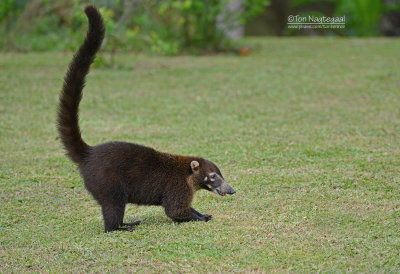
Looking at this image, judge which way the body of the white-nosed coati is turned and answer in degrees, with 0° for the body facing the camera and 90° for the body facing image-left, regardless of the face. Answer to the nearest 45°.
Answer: approximately 270°
